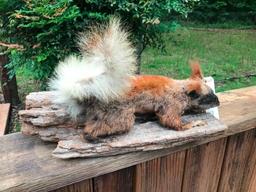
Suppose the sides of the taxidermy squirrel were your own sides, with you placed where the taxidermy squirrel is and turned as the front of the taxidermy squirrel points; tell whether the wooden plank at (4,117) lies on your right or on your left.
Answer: on your left

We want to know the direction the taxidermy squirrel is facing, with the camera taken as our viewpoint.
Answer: facing to the right of the viewer

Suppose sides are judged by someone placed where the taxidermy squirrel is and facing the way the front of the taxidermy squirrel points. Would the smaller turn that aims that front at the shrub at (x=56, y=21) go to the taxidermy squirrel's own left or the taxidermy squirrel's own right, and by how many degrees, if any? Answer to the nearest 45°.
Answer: approximately 90° to the taxidermy squirrel's own left

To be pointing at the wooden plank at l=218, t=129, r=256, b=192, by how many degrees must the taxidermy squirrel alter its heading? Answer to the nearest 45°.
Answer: approximately 45° to its left
